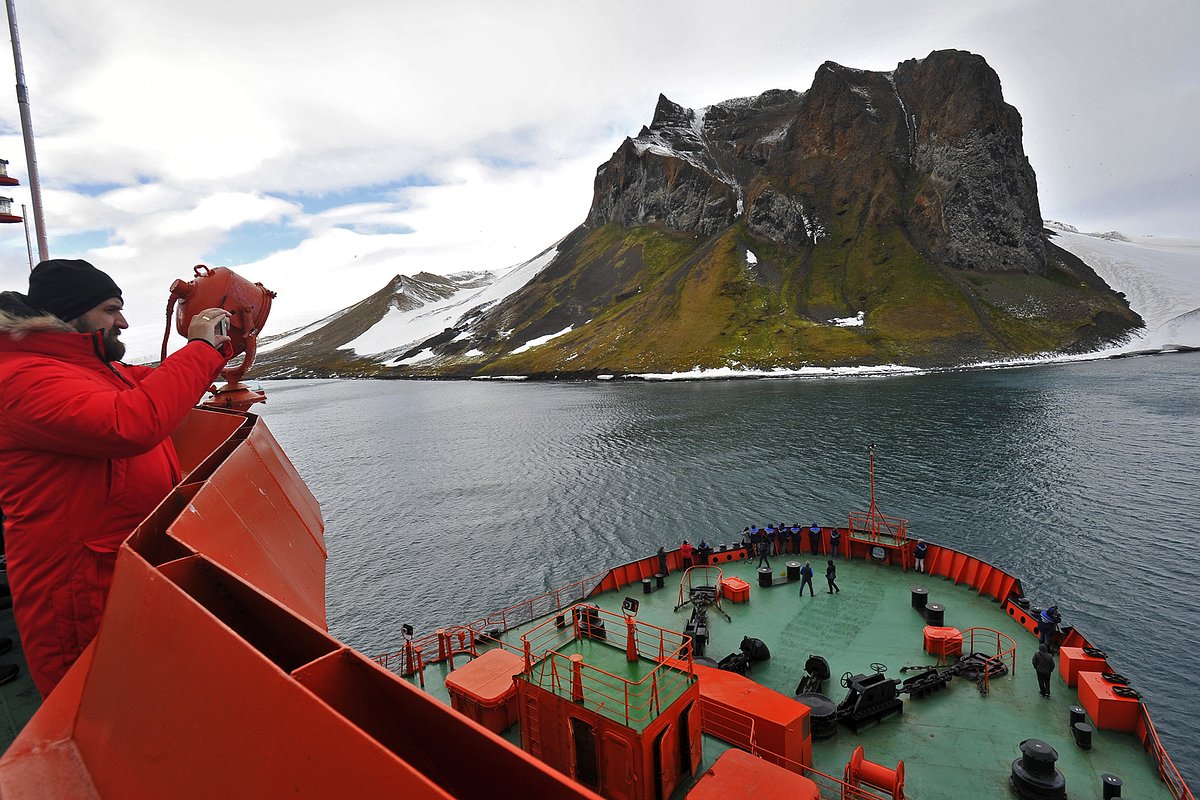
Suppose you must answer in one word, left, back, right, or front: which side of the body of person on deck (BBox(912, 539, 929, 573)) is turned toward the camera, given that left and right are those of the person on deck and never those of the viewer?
back

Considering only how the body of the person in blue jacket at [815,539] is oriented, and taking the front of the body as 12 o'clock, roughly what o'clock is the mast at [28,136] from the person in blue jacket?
The mast is roughly at 7 o'clock from the person in blue jacket.

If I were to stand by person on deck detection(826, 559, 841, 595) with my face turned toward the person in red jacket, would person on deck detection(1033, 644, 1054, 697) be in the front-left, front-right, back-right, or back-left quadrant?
front-left

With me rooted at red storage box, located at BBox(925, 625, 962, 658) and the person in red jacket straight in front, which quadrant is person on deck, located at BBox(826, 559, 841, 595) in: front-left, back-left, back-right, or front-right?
back-right

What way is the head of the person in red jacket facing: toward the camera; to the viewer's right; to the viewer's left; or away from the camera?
to the viewer's right

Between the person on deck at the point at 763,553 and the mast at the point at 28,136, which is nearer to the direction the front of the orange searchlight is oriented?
the person on deck

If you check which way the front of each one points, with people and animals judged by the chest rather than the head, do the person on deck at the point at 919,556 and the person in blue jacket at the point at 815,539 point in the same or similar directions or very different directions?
same or similar directions

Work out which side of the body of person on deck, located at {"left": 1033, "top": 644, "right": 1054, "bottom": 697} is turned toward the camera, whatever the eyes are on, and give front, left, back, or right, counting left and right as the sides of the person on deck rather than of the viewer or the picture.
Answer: back

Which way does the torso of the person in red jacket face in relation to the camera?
to the viewer's right

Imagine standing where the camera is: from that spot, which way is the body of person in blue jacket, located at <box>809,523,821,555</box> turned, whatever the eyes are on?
away from the camera

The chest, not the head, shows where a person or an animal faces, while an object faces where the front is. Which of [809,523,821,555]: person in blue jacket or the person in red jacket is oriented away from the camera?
the person in blue jacket

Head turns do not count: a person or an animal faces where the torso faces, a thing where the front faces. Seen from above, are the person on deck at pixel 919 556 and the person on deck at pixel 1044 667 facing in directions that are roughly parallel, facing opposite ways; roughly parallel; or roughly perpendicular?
roughly parallel

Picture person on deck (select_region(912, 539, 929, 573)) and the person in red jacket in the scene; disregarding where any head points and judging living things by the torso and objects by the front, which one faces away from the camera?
the person on deck

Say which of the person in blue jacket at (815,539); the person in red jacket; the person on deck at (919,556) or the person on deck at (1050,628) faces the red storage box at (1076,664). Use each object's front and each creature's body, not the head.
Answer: the person in red jacket

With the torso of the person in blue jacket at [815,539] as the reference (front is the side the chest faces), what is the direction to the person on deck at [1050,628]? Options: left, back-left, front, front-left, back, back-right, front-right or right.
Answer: back-right

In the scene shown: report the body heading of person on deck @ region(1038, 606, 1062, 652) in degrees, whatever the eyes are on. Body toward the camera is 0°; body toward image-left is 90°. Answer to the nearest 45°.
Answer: approximately 225°

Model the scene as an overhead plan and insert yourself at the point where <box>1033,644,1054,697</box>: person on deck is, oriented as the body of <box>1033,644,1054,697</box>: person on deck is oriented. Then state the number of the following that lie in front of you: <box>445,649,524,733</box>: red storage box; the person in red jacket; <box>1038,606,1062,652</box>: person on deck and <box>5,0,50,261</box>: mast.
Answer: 1
